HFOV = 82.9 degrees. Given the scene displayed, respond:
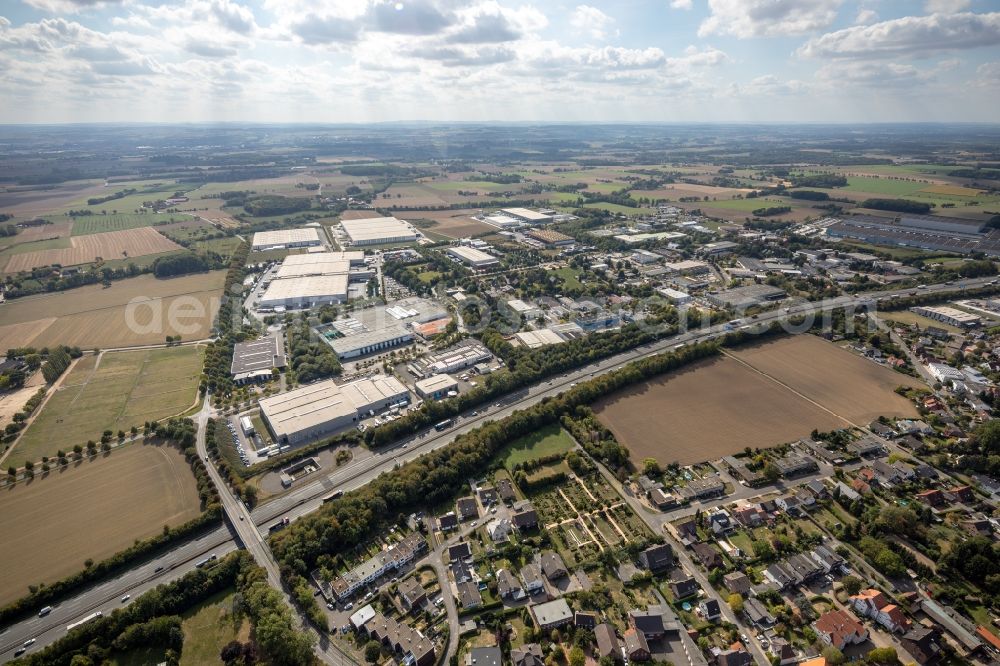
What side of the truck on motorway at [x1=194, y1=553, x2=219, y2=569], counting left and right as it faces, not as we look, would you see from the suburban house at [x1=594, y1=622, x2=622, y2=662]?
right

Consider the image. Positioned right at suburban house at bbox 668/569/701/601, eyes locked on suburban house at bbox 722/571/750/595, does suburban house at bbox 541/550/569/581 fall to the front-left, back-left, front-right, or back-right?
back-left

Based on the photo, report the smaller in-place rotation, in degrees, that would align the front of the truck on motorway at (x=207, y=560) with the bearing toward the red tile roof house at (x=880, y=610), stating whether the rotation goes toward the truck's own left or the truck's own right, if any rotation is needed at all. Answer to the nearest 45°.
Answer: approximately 90° to the truck's own right

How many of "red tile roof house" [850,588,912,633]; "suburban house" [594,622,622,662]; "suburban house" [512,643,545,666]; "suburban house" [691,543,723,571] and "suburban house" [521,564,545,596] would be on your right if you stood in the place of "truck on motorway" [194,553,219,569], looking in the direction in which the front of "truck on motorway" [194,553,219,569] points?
5

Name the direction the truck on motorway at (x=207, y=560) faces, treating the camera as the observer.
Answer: facing away from the viewer and to the right of the viewer

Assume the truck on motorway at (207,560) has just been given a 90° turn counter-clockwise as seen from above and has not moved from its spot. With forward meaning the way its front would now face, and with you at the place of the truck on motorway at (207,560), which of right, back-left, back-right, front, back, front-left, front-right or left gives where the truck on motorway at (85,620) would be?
front-left

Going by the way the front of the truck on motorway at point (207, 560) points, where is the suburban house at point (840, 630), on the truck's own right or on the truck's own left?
on the truck's own right

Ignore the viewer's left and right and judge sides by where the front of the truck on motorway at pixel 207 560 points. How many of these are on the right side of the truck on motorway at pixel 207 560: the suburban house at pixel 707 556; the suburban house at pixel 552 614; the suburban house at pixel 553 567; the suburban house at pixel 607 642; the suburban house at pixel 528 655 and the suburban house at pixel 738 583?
6

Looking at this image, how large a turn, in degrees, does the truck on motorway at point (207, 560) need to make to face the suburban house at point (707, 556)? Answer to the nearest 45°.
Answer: approximately 90° to its right

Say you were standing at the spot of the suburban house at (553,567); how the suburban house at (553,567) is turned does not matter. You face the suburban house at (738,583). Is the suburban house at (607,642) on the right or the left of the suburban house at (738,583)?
right

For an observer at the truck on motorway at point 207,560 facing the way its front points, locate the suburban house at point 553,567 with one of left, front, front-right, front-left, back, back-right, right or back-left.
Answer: right

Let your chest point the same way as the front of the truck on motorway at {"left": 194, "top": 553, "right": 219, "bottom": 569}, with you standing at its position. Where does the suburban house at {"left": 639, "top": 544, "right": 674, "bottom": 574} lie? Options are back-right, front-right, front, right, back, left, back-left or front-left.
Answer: right

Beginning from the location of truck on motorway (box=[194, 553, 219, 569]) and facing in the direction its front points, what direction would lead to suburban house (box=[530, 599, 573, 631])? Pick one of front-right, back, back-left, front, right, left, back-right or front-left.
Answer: right
